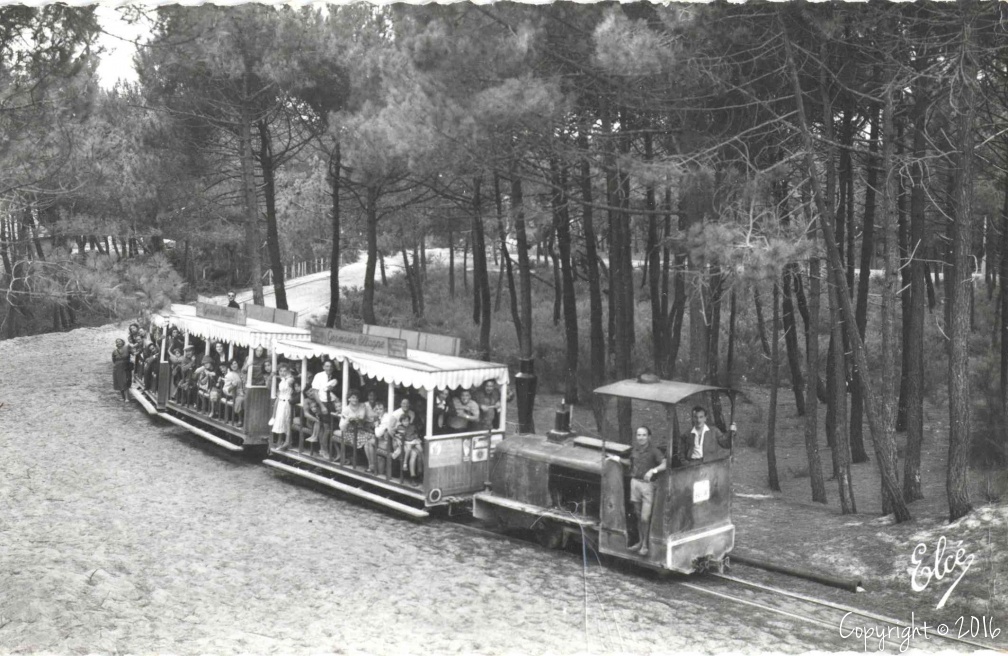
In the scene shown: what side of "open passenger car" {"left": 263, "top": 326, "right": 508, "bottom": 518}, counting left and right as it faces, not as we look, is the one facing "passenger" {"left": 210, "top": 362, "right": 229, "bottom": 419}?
back

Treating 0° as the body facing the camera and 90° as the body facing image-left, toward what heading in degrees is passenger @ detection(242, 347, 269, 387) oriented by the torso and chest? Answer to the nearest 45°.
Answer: approximately 0°

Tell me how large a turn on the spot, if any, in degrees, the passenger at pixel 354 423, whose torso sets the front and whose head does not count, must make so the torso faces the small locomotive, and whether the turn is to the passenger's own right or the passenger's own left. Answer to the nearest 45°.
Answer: approximately 45° to the passenger's own left

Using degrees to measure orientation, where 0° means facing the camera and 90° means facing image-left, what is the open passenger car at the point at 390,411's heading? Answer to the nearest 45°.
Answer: approximately 315°

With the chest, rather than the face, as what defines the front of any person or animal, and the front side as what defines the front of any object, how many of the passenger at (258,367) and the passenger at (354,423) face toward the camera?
2

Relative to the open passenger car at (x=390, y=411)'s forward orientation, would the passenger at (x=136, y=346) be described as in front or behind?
behind

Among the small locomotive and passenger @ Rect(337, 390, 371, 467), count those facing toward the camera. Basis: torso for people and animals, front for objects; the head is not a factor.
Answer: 1
